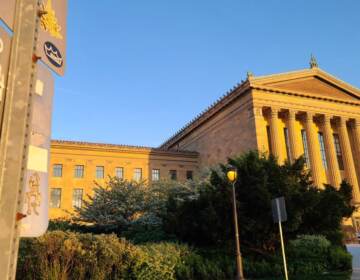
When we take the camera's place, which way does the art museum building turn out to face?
facing the viewer and to the right of the viewer

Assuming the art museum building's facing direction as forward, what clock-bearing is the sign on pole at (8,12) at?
The sign on pole is roughly at 2 o'clock from the art museum building.

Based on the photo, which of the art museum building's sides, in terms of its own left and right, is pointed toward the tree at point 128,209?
right

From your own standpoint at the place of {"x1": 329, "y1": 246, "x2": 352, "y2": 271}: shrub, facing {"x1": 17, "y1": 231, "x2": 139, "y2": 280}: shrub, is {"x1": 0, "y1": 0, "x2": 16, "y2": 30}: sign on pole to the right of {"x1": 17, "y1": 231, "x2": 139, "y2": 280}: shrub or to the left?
left

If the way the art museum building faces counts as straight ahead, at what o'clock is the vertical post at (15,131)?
The vertical post is roughly at 2 o'clock from the art museum building.

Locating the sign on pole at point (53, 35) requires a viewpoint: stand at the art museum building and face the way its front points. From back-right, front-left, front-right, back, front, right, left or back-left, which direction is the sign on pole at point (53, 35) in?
front-right

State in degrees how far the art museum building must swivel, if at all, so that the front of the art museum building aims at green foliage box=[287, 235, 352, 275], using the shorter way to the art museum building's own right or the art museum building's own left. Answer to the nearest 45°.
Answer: approximately 45° to the art museum building's own right
